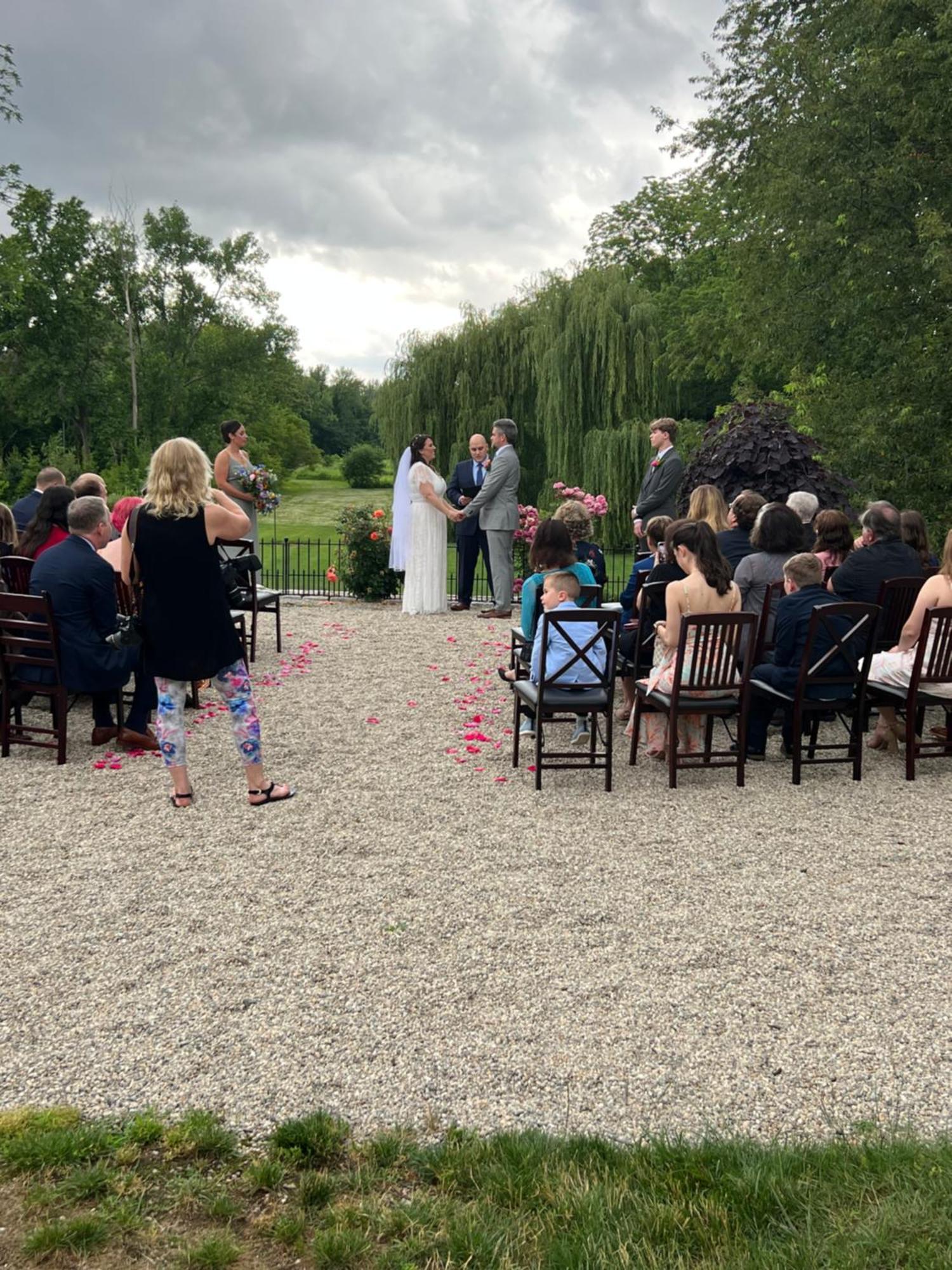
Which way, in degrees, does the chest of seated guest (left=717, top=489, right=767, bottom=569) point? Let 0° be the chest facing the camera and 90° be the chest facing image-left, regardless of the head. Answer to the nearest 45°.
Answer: approximately 135°

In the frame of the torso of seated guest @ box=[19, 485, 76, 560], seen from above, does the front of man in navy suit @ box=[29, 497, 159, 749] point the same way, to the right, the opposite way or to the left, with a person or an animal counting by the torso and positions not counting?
the same way

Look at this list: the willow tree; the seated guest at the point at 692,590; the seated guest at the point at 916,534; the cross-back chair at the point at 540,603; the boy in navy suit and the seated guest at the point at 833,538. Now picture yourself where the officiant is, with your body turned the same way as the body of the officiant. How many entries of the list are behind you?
1

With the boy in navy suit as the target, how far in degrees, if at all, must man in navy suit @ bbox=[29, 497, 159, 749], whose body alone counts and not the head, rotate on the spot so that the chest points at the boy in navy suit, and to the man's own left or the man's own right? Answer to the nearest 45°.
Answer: approximately 45° to the man's own right

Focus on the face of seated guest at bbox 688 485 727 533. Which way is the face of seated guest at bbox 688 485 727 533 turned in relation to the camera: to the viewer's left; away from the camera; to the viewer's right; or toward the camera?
away from the camera

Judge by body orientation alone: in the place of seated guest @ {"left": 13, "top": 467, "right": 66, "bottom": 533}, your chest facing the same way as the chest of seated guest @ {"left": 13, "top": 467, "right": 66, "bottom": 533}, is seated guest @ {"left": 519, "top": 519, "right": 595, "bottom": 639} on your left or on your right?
on your right

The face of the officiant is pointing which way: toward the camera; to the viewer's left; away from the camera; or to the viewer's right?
toward the camera

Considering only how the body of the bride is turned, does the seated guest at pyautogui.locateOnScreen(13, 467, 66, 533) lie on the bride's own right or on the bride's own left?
on the bride's own right

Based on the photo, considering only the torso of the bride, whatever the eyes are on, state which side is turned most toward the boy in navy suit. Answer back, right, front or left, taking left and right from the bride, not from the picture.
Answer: right

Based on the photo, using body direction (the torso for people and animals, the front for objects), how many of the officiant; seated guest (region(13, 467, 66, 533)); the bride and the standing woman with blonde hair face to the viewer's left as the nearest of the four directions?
0

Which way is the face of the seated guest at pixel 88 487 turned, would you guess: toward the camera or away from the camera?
away from the camera

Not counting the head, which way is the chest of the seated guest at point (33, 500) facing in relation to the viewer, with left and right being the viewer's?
facing away from the viewer and to the right of the viewer

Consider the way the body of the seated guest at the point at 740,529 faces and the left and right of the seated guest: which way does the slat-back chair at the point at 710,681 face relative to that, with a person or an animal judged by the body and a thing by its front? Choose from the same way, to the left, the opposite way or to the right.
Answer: the same way

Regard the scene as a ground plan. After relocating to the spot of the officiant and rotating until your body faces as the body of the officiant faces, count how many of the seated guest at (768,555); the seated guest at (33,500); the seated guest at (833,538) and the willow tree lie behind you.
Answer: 1

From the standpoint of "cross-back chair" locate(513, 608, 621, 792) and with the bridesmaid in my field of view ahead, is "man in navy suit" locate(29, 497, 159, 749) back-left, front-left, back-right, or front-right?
front-left

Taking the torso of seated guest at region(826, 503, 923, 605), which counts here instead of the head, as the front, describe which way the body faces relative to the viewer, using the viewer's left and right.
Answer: facing away from the viewer and to the left of the viewer

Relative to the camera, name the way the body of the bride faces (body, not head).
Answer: to the viewer's right
